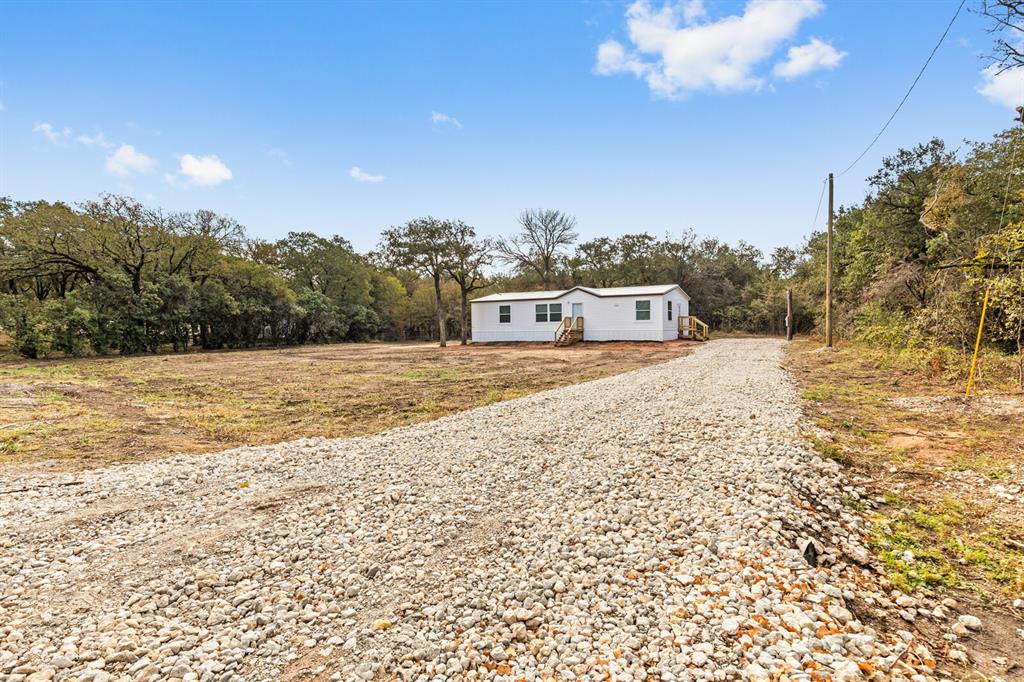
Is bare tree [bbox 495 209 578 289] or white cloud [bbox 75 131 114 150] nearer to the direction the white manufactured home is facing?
the white cloud

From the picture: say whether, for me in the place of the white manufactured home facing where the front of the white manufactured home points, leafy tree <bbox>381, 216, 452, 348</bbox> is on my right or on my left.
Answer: on my right

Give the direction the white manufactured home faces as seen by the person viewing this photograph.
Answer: facing the viewer

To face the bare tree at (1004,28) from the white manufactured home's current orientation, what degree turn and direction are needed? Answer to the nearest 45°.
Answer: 0° — it already faces it

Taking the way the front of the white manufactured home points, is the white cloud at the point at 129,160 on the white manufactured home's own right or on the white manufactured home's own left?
on the white manufactured home's own right
